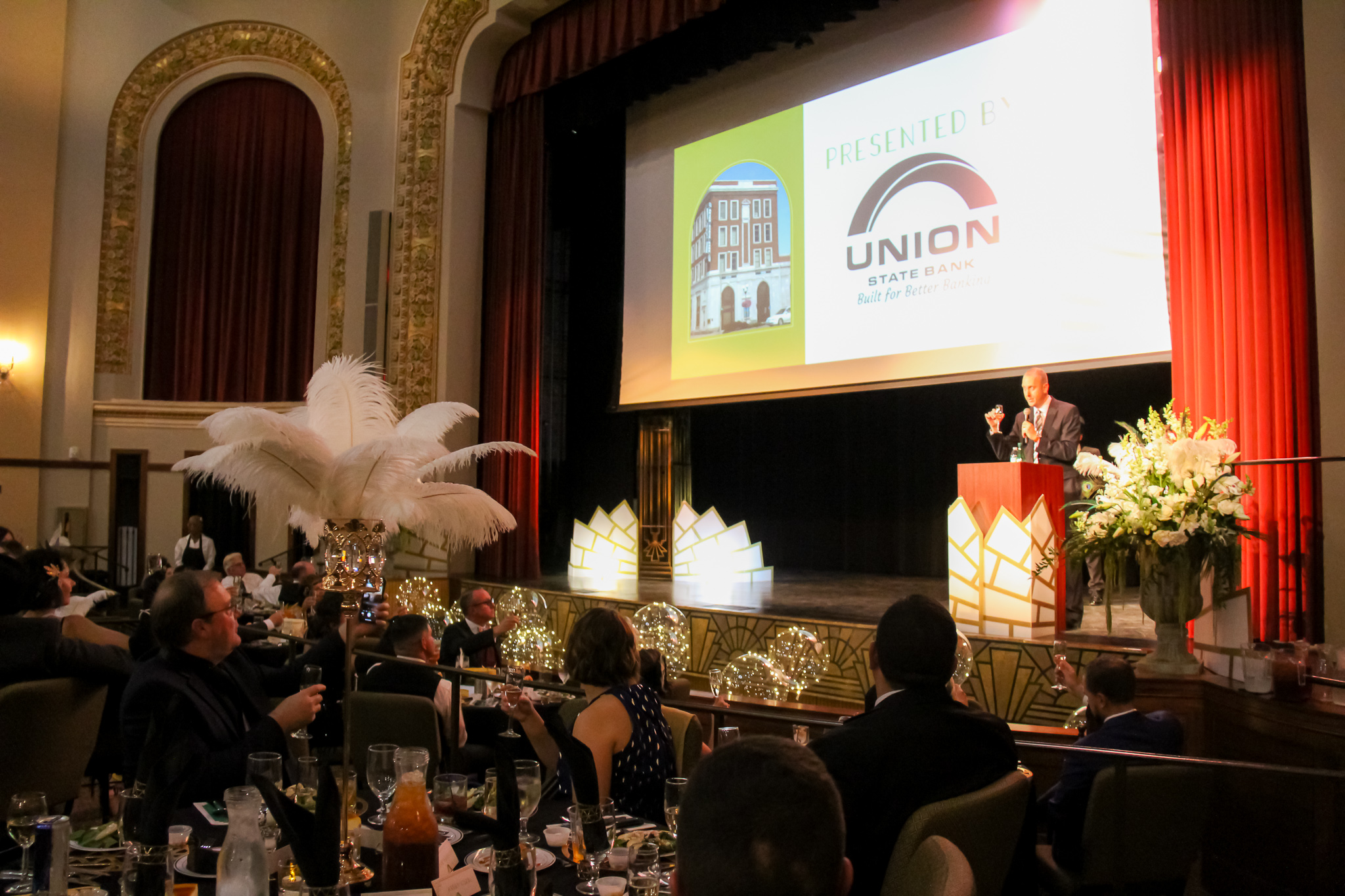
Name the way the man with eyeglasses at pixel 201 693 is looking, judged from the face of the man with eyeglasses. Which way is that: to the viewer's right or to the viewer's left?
to the viewer's right

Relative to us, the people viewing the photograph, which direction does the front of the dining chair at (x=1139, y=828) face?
facing away from the viewer and to the left of the viewer

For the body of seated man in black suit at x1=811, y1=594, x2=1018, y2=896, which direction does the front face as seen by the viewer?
away from the camera

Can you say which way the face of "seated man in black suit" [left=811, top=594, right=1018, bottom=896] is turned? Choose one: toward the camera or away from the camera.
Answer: away from the camera

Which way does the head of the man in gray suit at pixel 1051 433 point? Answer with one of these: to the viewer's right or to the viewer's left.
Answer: to the viewer's left

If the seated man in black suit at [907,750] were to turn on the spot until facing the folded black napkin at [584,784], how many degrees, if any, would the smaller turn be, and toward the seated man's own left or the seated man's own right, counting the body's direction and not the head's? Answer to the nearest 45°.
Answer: approximately 90° to the seated man's own left

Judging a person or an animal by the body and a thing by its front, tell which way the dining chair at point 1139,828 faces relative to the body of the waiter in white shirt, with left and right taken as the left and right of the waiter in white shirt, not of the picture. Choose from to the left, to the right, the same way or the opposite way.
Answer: the opposite way
